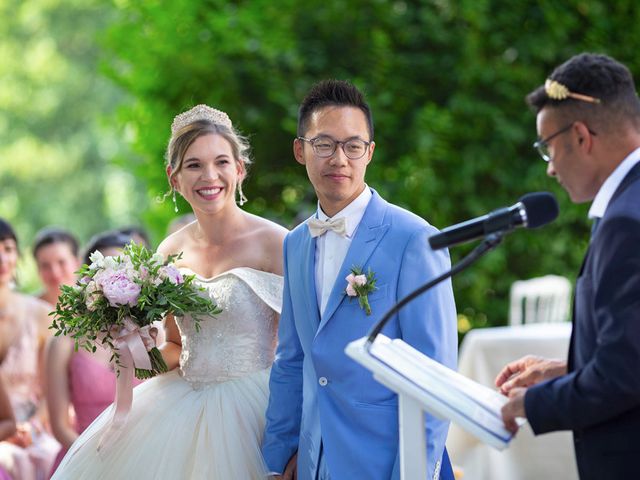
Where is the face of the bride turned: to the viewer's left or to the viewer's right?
to the viewer's right

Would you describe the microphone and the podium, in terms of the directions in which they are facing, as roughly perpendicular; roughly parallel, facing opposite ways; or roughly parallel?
roughly parallel

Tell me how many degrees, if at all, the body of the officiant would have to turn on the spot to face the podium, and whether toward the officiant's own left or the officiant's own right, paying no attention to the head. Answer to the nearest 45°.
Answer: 0° — they already face it

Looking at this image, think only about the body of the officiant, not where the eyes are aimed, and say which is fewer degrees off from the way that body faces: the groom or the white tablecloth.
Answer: the groom

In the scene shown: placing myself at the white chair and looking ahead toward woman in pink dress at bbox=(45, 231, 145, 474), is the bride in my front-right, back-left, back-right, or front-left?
front-left

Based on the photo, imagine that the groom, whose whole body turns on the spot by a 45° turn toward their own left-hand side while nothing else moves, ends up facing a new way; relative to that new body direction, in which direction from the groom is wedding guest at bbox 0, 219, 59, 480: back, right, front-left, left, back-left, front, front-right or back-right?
back-right

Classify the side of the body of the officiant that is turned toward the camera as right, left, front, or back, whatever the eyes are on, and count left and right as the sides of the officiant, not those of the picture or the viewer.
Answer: left

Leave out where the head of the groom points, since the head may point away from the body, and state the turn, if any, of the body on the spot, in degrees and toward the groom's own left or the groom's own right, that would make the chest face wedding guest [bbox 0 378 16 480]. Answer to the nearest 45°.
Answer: approximately 90° to the groom's own right

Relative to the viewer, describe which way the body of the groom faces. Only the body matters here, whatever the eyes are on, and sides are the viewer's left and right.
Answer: facing the viewer and to the left of the viewer
